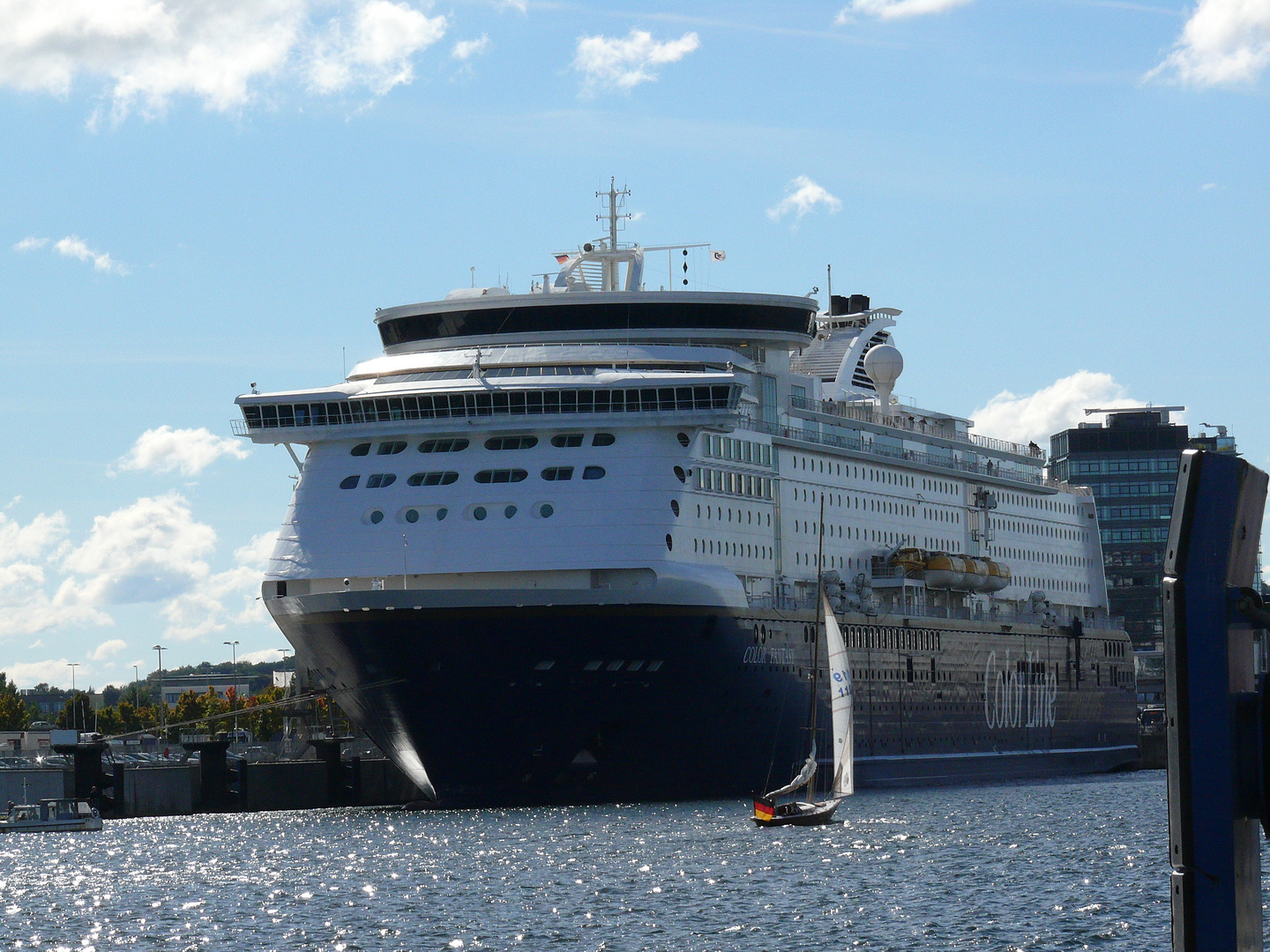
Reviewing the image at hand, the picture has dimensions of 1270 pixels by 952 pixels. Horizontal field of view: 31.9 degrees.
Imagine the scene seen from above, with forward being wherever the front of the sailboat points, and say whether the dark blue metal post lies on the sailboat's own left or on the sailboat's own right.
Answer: on the sailboat's own right

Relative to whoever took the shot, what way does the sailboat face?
facing away from the viewer and to the right of the viewer

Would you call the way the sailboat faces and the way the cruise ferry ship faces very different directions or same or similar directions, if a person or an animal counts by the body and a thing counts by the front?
very different directions

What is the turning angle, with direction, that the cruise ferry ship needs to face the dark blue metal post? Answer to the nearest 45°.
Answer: approximately 45° to its left

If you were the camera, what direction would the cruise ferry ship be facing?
facing the viewer and to the left of the viewer
